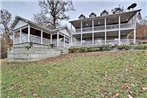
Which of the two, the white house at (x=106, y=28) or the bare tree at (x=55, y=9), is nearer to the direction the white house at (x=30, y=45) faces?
the white house

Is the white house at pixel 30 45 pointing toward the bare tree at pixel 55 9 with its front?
no

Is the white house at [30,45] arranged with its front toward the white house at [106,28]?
no

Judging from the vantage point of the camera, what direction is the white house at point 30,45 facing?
facing the viewer and to the right of the viewer

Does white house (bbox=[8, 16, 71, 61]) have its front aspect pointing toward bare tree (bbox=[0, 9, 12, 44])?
no
